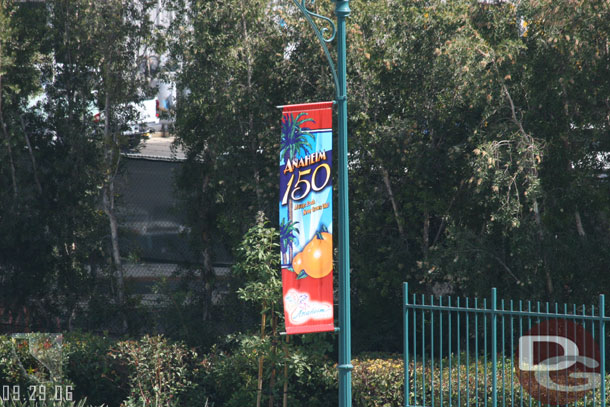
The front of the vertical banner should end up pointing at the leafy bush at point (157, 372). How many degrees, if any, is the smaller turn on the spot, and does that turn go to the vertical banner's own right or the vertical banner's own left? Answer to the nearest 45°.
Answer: approximately 135° to the vertical banner's own right

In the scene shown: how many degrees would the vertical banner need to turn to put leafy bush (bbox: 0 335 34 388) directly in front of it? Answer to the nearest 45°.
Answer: approximately 135° to its right

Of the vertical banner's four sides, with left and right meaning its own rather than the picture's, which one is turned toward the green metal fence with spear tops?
left

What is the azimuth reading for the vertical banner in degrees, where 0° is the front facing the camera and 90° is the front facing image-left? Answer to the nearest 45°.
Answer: approximately 0°

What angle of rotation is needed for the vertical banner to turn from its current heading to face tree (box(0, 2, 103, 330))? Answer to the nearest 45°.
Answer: approximately 135° to its right
